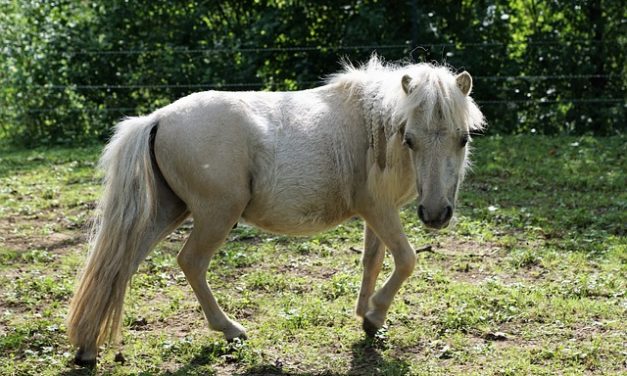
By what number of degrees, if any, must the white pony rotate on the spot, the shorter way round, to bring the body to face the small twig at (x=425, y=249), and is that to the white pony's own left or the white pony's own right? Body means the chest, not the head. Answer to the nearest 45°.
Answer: approximately 45° to the white pony's own left

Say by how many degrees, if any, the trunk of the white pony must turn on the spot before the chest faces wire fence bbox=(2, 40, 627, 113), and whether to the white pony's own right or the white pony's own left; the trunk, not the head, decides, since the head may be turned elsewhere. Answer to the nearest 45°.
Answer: approximately 90° to the white pony's own left

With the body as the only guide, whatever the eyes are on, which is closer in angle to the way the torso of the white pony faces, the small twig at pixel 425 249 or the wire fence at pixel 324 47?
the small twig

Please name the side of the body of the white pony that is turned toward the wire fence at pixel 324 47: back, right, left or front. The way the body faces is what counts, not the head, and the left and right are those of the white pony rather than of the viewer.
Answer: left

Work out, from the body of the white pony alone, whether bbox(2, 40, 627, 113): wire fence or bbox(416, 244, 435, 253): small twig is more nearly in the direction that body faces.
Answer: the small twig

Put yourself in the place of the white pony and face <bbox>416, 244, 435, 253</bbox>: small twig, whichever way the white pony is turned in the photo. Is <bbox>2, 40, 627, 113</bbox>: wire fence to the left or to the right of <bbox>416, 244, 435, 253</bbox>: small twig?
left

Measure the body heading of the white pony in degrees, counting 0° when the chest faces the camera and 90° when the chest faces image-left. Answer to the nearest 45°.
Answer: approximately 270°
